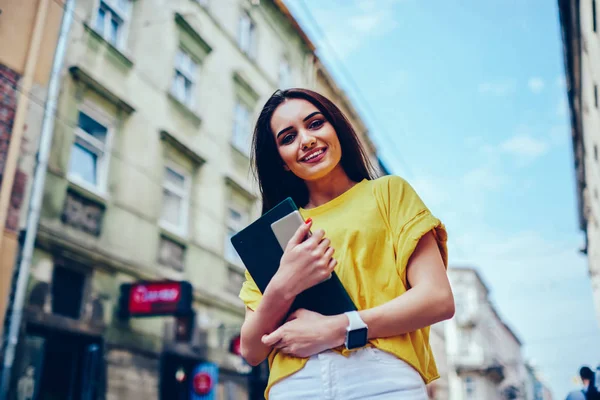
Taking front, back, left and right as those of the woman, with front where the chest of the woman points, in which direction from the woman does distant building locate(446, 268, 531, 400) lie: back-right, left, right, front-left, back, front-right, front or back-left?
back

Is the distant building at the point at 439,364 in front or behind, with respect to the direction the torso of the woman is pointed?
behind

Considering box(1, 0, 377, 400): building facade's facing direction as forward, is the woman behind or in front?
in front

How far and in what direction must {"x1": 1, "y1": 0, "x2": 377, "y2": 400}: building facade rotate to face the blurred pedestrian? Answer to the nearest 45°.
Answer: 0° — it already faces them

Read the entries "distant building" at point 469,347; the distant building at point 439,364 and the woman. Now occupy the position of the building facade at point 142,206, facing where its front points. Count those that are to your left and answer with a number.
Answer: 2

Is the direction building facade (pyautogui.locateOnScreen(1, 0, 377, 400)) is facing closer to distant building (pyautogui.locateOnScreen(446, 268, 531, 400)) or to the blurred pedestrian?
the blurred pedestrian

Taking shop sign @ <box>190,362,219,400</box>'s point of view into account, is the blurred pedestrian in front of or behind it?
in front

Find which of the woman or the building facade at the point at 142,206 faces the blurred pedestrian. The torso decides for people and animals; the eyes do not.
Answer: the building facade

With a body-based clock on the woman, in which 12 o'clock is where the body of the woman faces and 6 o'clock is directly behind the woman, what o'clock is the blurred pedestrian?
The blurred pedestrian is roughly at 7 o'clock from the woman.
